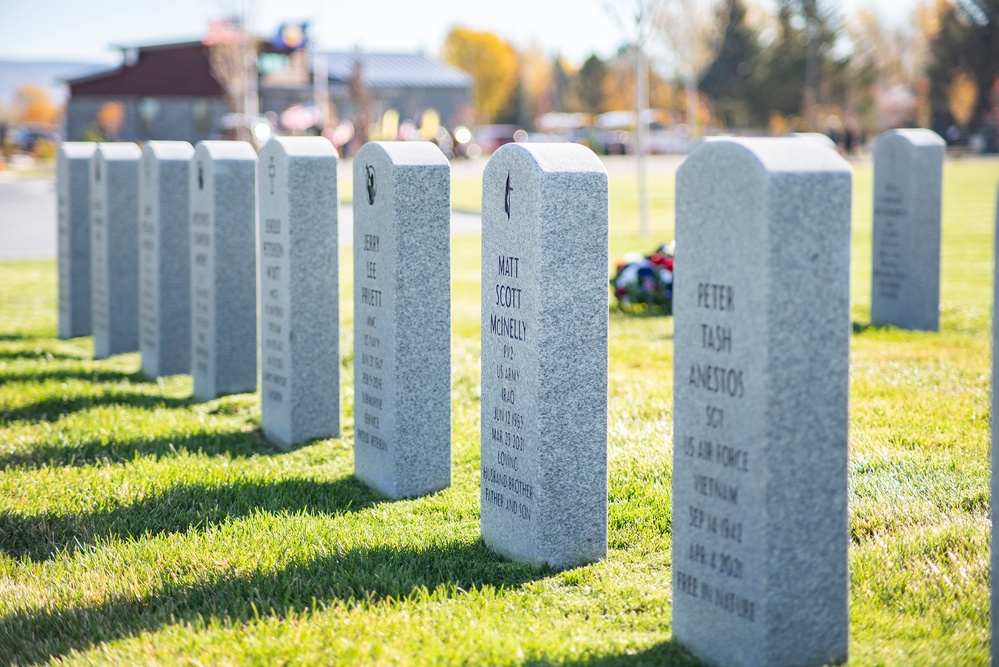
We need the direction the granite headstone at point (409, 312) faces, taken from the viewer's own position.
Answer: facing to the left of the viewer

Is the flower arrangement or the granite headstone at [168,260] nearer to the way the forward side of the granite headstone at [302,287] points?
the granite headstone

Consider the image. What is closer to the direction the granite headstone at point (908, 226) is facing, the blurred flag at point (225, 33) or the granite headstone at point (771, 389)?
the granite headstone

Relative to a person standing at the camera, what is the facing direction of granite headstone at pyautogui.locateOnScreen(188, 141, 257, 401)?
facing to the left of the viewer

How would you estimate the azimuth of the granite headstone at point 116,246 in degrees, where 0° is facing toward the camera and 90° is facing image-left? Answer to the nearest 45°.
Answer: approximately 90°

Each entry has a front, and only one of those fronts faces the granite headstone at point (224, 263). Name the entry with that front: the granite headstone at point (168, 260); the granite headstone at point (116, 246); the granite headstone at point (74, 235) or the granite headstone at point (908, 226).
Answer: the granite headstone at point (908, 226)
